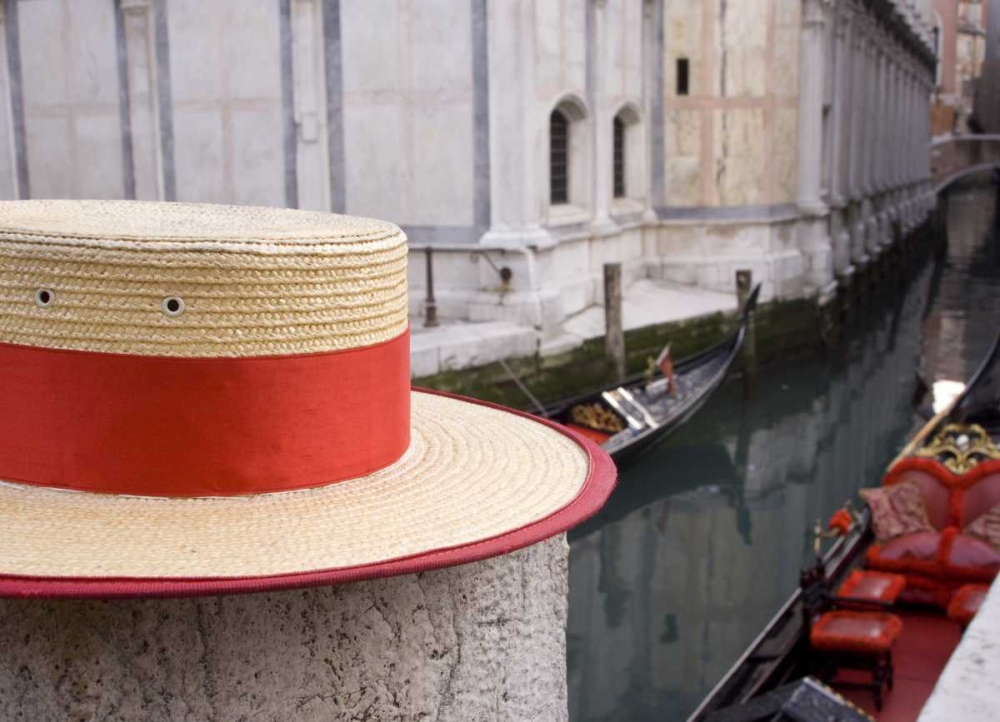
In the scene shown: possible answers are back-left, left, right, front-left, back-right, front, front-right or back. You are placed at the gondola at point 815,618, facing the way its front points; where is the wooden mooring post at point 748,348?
back-right

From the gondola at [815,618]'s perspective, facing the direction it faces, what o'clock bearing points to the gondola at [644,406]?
the gondola at [644,406] is roughly at 4 o'clock from the gondola at [815,618].

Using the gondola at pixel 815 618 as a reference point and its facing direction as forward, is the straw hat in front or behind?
in front

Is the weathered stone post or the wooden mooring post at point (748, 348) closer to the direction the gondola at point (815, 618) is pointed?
the weathered stone post

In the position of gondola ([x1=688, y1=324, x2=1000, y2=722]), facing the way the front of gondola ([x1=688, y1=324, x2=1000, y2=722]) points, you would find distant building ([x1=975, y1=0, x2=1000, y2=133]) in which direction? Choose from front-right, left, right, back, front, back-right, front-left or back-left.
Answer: back-right

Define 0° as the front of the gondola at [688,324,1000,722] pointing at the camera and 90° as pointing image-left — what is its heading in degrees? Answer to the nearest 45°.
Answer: approximately 45°

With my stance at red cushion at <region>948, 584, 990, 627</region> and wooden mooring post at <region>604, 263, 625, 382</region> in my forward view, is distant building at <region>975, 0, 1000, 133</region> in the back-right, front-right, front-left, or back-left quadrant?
front-right

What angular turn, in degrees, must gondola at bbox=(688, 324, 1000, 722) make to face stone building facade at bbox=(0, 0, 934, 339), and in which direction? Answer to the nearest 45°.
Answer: approximately 90° to its right

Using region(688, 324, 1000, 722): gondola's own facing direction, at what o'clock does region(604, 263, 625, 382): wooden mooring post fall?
The wooden mooring post is roughly at 4 o'clock from the gondola.

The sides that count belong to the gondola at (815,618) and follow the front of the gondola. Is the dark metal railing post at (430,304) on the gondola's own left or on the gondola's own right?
on the gondola's own right
